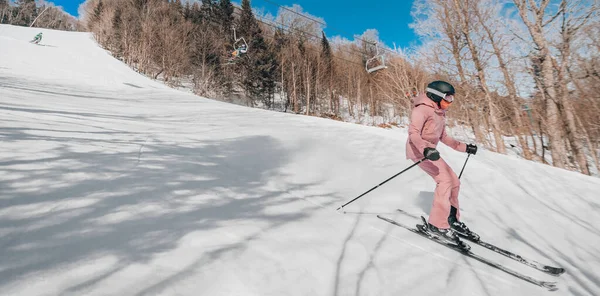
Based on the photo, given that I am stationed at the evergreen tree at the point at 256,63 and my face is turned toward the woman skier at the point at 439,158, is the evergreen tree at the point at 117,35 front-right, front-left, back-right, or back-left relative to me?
back-right

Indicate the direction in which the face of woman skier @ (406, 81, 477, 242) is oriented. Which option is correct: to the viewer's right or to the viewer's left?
to the viewer's right

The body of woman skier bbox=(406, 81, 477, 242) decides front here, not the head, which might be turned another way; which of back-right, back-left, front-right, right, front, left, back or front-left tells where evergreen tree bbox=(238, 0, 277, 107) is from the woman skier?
back

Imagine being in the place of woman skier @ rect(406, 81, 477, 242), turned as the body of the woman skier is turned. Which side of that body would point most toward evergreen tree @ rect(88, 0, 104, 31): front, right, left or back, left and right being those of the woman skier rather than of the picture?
back

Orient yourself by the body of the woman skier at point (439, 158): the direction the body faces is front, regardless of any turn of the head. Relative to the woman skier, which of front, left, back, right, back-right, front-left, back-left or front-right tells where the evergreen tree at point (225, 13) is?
back

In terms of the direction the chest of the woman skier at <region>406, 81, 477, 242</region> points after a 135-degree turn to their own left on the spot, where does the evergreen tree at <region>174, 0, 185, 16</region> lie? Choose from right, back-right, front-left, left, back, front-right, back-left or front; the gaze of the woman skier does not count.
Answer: front-left

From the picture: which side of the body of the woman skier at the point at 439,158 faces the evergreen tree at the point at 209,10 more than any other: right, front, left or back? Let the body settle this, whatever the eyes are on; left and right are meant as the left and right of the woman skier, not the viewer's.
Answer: back

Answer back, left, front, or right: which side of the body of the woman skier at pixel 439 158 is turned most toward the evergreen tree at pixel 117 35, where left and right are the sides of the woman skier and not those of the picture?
back
